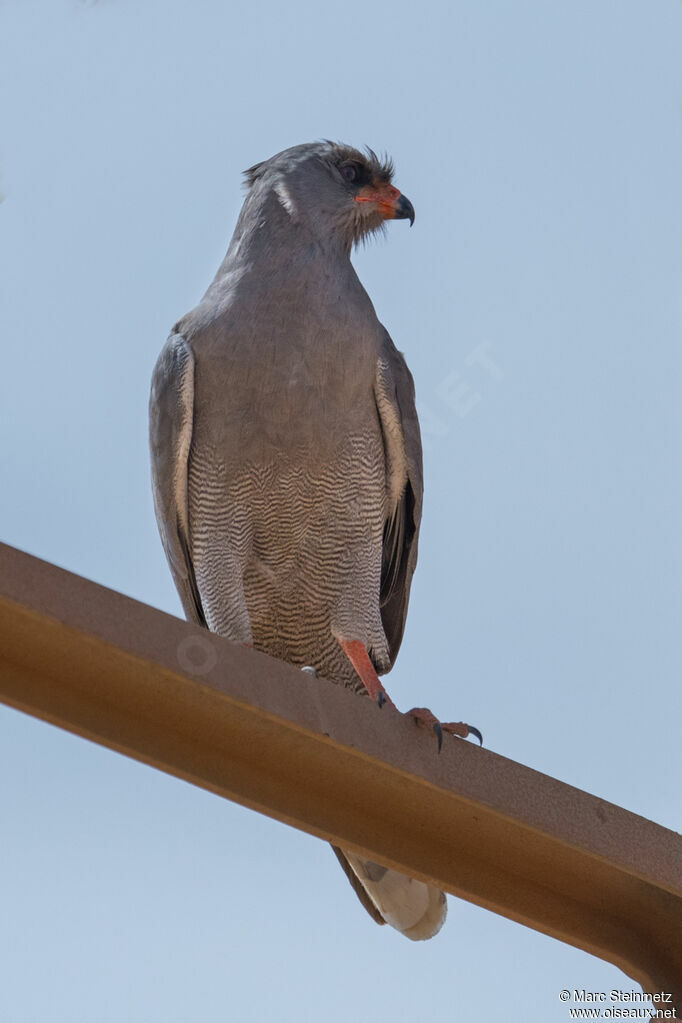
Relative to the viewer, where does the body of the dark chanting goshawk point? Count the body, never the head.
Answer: toward the camera
